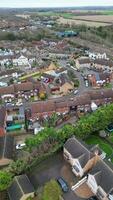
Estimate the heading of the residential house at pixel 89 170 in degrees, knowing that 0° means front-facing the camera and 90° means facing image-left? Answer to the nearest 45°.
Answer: approximately 45°

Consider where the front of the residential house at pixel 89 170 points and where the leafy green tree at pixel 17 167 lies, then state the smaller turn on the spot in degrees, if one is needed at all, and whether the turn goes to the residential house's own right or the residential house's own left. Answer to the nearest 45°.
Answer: approximately 45° to the residential house's own right

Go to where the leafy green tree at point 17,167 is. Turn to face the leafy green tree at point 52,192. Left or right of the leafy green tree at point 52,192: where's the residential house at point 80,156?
left

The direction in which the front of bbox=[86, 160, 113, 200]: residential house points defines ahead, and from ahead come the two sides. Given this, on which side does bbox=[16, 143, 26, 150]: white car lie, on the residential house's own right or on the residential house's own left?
on the residential house's own right

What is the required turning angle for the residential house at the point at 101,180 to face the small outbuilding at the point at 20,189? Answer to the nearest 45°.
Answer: approximately 45° to its right

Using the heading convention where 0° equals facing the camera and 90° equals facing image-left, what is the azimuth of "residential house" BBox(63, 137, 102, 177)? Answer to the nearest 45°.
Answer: approximately 45°

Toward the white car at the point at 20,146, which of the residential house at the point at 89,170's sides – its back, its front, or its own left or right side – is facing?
right

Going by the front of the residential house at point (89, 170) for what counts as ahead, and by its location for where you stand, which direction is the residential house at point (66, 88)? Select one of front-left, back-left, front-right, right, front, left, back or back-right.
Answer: back-right

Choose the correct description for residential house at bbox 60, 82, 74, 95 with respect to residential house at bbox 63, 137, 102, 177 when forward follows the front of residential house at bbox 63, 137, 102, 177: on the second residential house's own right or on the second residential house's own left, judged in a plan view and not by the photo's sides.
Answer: on the second residential house's own right
